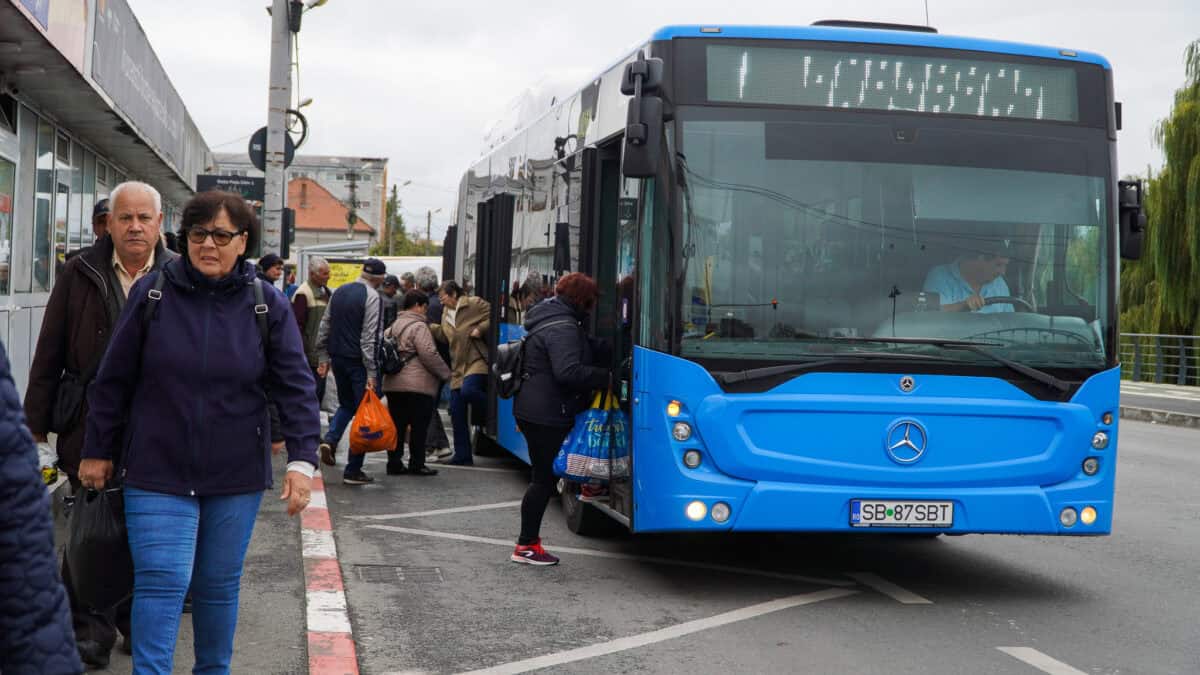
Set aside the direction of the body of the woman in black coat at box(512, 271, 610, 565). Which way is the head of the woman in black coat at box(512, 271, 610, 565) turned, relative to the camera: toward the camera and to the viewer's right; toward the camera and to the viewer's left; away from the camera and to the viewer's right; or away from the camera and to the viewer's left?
away from the camera and to the viewer's right

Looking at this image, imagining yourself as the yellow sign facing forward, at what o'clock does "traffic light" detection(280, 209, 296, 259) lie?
The traffic light is roughly at 12 o'clock from the yellow sign.

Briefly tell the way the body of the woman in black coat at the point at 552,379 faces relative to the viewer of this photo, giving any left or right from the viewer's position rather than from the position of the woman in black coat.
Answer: facing to the right of the viewer

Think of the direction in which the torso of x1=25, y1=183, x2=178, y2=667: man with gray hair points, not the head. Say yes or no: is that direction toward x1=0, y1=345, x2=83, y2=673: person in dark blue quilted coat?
yes

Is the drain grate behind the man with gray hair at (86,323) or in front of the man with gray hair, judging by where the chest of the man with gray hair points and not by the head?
behind

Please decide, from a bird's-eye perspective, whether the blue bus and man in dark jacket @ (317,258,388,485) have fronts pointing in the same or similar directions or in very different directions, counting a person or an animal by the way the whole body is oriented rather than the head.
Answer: very different directions

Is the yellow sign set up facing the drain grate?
yes
